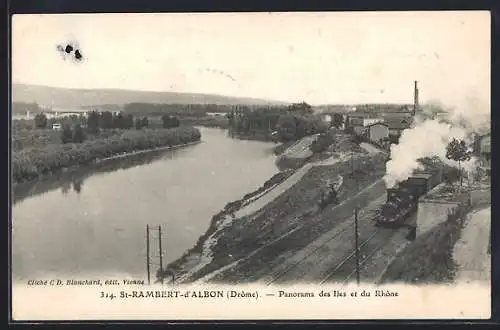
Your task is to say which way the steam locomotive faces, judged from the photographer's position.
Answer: facing the viewer and to the left of the viewer
